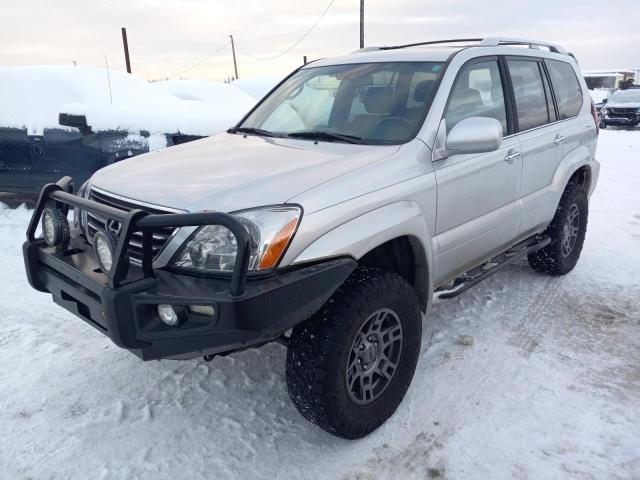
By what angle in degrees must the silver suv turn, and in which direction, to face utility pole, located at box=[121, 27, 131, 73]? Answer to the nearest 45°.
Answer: approximately 135° to its right

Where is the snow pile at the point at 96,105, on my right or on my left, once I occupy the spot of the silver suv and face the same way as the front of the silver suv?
on my right

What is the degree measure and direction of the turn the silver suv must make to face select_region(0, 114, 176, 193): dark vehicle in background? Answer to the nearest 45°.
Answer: approximately 90° to its right

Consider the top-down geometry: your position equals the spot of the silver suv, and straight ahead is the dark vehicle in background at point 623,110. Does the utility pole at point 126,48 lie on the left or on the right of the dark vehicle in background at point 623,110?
left

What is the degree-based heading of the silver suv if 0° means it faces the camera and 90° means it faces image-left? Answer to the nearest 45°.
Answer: approximately 45°

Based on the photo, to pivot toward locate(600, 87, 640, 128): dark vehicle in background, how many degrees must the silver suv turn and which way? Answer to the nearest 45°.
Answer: approximately 180°
